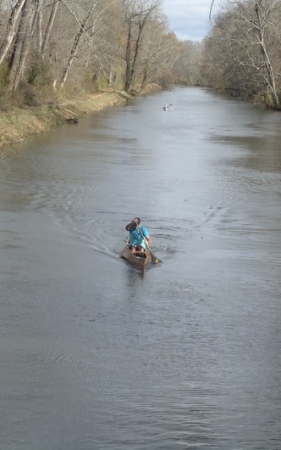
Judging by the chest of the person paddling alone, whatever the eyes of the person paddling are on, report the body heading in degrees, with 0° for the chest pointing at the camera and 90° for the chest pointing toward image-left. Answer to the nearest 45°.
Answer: approximately 0°
